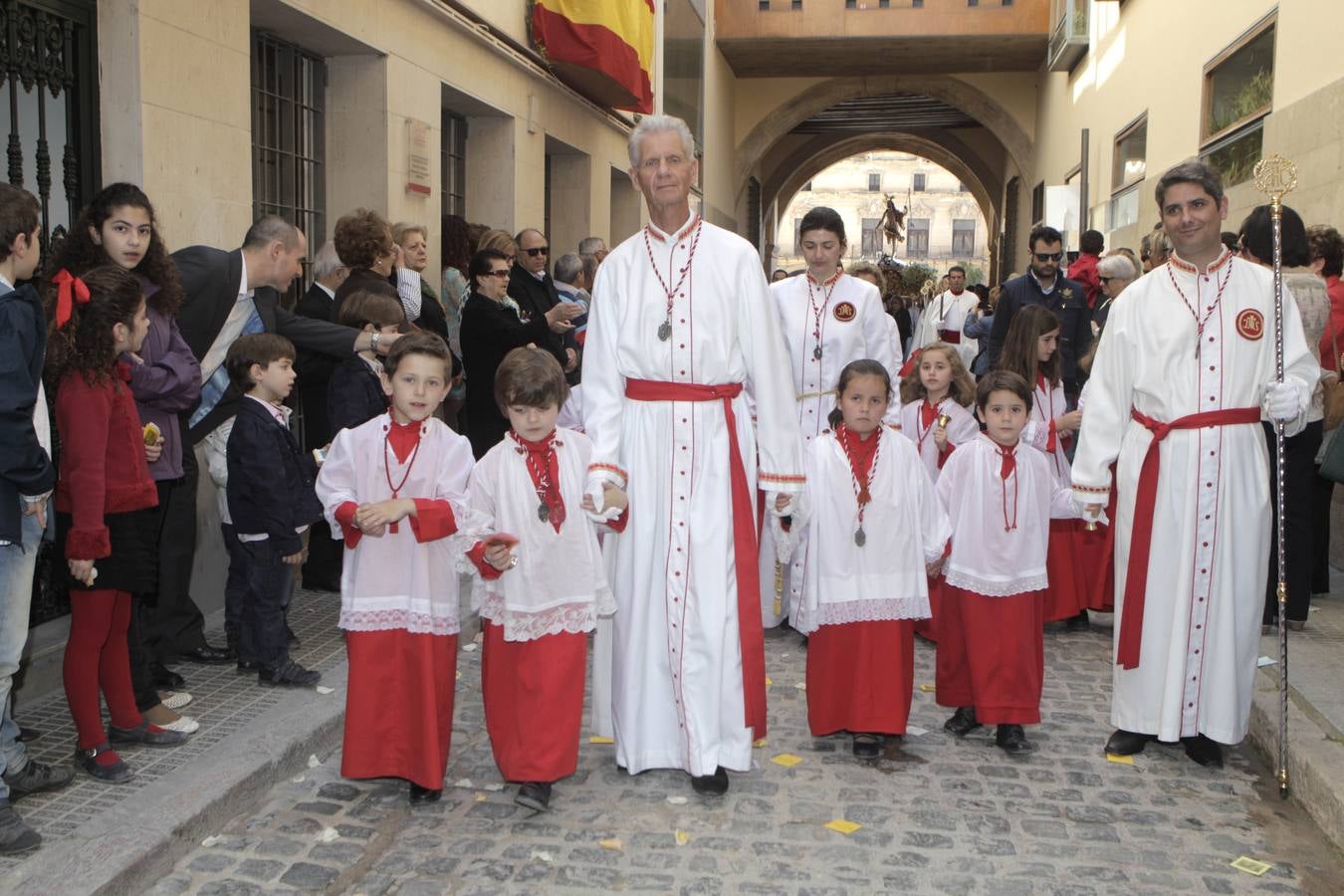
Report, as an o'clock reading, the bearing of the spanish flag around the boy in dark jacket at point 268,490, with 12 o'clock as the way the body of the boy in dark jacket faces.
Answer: The spanish flag is roughly at 10 o'clock from the boy in dark jacket.

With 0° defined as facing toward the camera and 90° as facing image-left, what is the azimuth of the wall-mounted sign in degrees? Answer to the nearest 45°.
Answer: approximately 315°

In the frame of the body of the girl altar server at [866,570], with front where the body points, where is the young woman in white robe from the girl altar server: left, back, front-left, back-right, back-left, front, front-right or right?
back

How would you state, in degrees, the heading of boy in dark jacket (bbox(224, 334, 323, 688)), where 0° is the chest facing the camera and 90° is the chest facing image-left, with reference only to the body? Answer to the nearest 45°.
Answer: approximately 270°

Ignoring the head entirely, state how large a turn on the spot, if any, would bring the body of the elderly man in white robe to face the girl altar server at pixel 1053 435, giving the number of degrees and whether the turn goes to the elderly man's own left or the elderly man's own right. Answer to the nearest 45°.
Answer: approximately 135° to the elderly man's own left

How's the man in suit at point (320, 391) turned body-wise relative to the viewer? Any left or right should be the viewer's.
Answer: facing to the right of the viewer

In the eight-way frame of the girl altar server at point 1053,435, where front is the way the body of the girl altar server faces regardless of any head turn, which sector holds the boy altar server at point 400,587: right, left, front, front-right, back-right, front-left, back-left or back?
right

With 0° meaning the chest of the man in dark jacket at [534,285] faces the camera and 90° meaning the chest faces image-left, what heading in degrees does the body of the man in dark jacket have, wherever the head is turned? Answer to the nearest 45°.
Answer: approximately 315°

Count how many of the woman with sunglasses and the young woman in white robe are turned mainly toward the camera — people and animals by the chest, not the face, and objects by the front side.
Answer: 1

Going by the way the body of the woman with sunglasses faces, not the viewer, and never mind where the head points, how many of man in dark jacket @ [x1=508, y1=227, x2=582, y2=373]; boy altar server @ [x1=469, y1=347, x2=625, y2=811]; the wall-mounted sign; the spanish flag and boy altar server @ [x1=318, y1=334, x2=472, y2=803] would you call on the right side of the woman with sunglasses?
2
